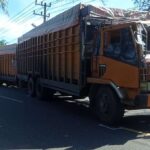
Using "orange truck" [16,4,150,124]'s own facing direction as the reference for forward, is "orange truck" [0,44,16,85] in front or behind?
behind

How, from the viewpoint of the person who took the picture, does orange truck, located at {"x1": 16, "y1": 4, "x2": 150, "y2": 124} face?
facing the viewer and to the right of the viewer
